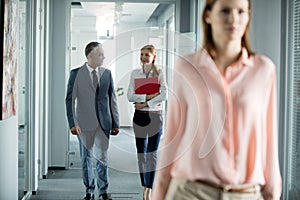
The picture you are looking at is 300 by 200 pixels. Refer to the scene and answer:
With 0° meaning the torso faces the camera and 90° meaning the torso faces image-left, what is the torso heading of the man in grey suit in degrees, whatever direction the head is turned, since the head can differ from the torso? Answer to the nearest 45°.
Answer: approximately 0°

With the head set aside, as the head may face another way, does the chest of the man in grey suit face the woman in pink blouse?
yes
